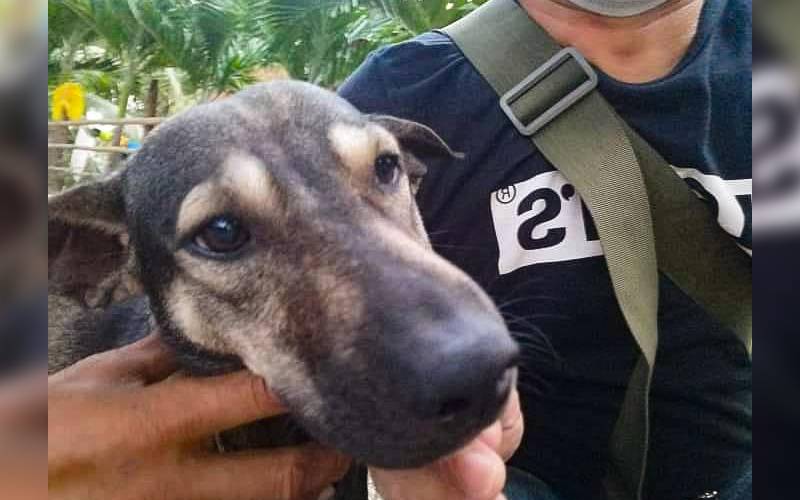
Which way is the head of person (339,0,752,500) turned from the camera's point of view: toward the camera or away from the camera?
toward the camera

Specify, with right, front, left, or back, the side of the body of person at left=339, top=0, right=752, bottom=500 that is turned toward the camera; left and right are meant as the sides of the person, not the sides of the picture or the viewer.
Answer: front
